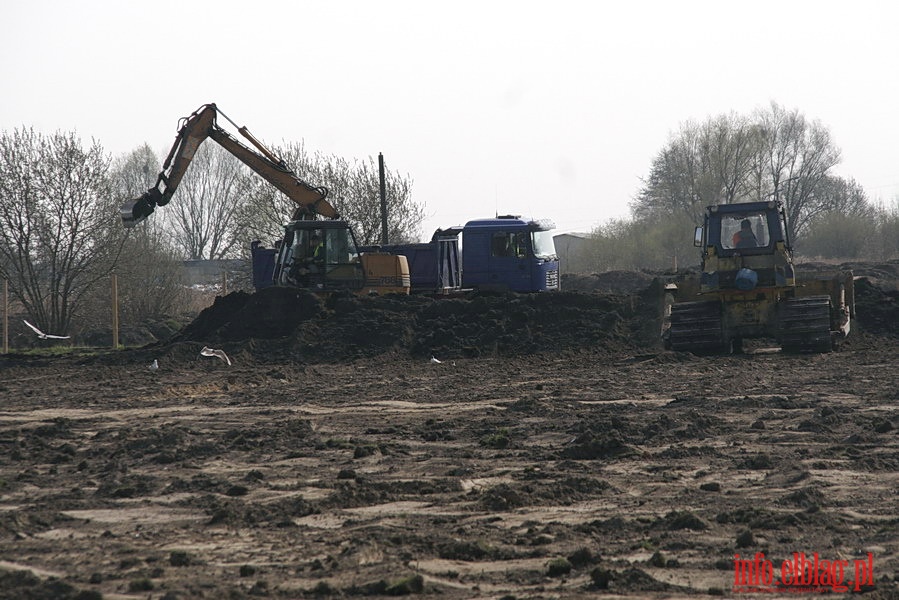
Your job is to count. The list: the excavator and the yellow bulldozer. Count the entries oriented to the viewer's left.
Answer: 1

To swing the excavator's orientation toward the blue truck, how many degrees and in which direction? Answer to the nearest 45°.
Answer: approximately 135° to its right

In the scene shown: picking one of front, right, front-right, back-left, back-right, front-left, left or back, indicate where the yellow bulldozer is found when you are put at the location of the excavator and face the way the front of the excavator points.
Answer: back-left

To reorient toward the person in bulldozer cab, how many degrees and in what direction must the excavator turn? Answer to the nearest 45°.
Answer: approximately 135° to its left

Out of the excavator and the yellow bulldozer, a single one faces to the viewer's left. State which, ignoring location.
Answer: the excavator

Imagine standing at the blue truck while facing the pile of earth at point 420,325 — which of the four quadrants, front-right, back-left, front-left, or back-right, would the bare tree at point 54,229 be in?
front-right

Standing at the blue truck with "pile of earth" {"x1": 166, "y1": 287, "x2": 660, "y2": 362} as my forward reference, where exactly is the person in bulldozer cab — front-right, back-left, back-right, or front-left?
front-left

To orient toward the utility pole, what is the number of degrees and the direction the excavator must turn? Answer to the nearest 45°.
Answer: approximately 90° to its right

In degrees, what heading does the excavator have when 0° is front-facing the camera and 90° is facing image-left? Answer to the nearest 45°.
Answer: approximately 90°
